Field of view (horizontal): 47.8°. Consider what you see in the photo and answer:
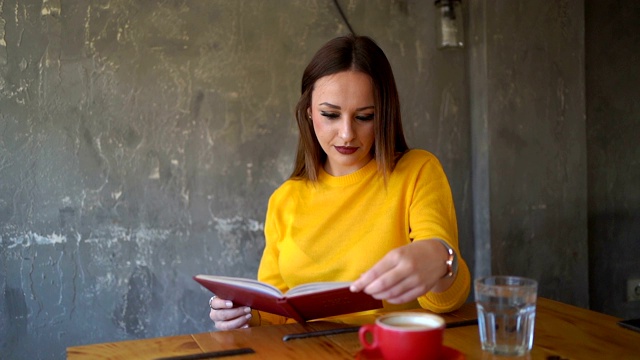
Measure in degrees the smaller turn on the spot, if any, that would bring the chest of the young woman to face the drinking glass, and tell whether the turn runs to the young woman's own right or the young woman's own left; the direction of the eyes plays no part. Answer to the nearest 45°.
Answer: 0° — they already face it

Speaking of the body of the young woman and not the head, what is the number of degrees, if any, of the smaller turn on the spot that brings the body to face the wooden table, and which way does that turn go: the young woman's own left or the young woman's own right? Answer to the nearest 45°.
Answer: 0° — they already face it

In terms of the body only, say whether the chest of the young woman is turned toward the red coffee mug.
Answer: yes

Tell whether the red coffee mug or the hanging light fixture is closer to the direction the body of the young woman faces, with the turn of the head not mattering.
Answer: the red coffee mug

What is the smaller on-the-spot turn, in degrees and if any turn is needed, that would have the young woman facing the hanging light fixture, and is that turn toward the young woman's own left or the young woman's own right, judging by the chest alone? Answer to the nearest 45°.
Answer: approximately 180°

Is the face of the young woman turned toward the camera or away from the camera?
toward the camera

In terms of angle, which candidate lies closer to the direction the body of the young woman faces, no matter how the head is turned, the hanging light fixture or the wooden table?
the wooden table

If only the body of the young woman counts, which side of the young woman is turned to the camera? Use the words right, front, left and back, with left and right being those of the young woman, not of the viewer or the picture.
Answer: front
